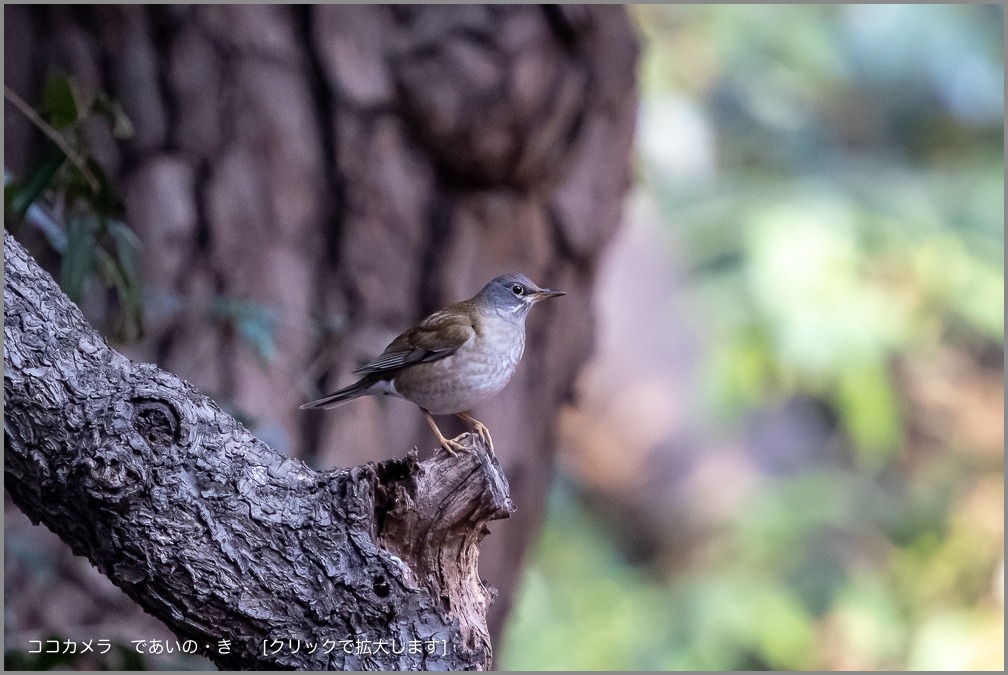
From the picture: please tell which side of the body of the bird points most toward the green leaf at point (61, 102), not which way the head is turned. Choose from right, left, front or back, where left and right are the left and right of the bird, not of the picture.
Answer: back

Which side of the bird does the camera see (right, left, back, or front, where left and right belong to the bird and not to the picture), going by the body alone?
right
